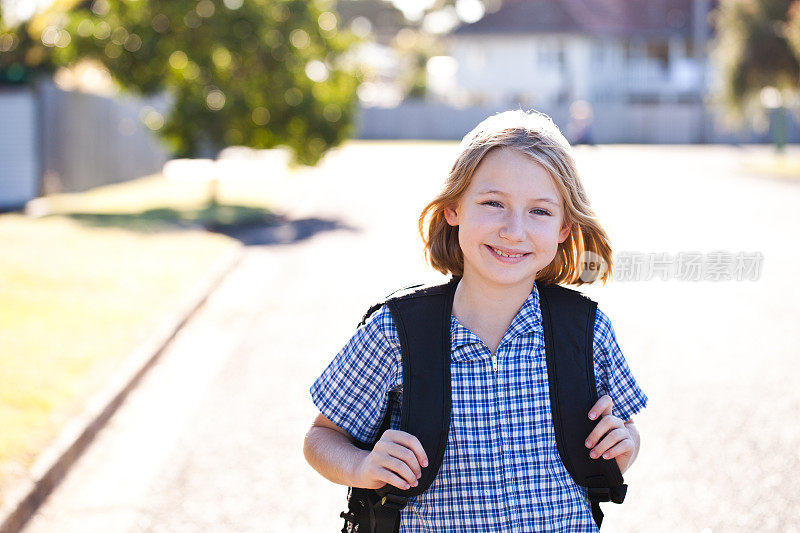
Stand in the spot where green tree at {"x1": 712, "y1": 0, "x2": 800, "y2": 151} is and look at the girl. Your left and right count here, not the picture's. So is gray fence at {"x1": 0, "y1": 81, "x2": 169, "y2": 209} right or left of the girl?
right

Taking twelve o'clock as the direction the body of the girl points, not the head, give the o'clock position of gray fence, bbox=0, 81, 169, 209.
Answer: The gray fence is roughly at 5 o'clock from the girl.

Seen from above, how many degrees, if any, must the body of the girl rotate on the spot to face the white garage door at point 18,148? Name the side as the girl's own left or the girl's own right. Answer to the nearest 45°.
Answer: approximately 135° to the girl's own right

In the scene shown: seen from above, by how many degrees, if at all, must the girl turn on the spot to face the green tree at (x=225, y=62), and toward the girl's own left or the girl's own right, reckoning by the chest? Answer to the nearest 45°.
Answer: approximately 180°

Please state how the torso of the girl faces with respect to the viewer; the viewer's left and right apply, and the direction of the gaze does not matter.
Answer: facing the viewer

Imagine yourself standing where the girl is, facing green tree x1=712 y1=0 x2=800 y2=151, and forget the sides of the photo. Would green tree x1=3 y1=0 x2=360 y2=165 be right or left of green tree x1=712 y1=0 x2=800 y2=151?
left

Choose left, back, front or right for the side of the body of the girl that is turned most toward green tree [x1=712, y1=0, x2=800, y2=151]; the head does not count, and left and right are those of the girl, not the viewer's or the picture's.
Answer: back

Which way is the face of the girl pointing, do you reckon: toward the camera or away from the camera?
toward the camera
